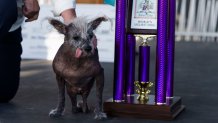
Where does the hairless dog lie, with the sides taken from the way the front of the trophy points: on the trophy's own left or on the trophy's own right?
on the trophy's own right

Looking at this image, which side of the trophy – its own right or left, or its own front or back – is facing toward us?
front

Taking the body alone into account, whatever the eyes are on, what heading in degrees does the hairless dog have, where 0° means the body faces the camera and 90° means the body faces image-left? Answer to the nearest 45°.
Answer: approximately 0°

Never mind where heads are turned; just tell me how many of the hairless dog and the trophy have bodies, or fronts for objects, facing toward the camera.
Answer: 2

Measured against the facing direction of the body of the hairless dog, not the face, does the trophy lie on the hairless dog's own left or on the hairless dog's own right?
on the hairless dog's own left
